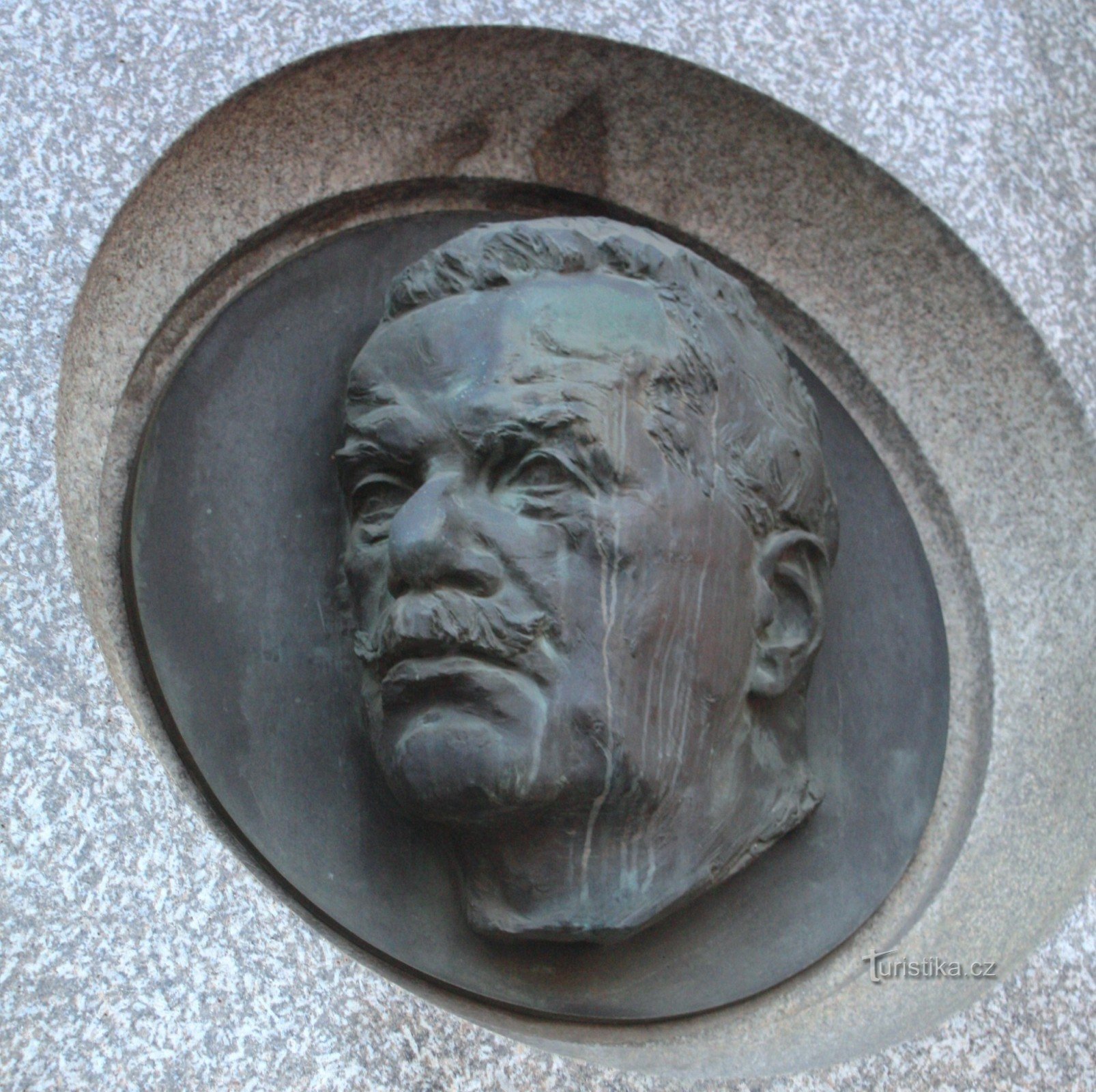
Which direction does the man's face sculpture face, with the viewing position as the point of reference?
facing the viewer and to the left of the viewer
